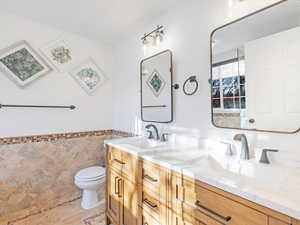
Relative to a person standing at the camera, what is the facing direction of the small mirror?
facing the viewer and to the left of the viewer

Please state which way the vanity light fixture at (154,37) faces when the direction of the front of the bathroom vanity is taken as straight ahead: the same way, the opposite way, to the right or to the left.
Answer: the same way

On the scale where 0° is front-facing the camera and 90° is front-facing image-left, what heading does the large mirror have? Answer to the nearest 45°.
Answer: approximately 45°

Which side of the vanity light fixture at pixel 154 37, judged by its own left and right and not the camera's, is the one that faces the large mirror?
left

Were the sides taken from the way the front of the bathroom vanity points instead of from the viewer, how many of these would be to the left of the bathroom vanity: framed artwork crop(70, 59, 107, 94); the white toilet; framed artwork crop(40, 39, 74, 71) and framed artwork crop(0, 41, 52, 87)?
0

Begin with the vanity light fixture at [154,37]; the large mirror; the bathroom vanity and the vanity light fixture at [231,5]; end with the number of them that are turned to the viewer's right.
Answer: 0

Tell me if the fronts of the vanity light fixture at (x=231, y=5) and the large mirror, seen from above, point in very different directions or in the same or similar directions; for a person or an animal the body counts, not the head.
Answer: same or similar directions

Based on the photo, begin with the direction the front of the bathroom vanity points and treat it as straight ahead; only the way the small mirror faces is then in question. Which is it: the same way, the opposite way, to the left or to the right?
the same way

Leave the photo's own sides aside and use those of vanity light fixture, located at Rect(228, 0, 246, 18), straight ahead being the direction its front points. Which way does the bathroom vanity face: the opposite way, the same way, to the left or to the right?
the same way

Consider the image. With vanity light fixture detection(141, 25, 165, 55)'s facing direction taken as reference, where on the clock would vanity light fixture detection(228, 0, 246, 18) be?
vanity light fixture detection(228, 0, 246, 18) is roughly at 9 o'clock from vanity light fixture detection(141, 25, 165, 55).

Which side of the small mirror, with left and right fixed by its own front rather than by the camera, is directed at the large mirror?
left
